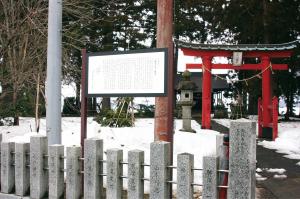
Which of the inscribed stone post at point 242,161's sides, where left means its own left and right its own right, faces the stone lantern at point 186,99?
back

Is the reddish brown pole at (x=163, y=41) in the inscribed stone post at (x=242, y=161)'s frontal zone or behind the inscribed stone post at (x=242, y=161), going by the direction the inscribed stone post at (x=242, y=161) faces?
behind

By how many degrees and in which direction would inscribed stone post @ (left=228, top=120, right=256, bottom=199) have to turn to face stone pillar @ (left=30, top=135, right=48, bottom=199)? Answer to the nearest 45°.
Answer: approximately 90° to its right

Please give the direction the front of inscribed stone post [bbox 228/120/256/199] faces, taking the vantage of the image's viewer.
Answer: facing the viewer

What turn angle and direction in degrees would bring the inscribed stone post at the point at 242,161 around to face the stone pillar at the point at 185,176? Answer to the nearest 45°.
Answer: approximately 90° to its right

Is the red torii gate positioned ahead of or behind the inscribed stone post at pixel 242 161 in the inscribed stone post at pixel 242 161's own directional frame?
behind

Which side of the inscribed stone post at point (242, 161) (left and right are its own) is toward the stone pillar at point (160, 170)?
right

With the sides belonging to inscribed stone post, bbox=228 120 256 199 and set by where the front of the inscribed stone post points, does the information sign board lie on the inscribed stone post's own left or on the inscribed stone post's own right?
on the inscribed stone post's own right
